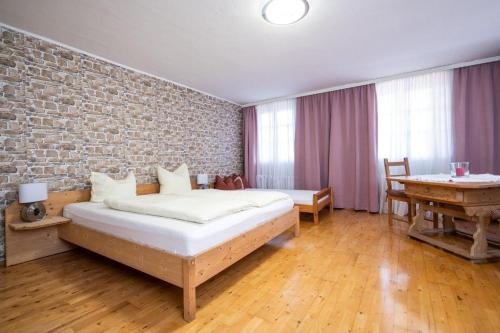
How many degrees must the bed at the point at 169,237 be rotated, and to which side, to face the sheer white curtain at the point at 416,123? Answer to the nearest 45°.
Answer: approximately 45° to its left

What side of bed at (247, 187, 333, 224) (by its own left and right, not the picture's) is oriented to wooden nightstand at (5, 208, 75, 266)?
right

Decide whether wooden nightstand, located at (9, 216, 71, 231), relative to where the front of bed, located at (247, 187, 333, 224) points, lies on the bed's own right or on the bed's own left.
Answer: on the bed's own right

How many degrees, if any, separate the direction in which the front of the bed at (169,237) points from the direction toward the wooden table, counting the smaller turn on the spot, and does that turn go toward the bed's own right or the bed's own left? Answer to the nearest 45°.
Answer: approximately 45° to the bed's own left

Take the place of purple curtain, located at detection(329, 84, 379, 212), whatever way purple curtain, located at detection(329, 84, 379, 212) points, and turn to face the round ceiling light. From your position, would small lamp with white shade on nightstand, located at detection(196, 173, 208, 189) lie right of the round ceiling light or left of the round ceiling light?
right

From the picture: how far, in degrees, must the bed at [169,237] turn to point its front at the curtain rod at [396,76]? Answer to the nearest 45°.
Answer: approximately 45° to its left

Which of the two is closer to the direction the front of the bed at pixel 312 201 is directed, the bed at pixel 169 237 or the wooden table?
the wooden table

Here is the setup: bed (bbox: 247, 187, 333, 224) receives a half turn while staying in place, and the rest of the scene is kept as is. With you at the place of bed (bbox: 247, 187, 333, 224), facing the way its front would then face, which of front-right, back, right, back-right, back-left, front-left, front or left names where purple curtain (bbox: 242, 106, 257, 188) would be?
front

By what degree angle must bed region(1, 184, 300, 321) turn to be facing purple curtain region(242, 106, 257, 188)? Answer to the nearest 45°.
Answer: approximately 90° to its left

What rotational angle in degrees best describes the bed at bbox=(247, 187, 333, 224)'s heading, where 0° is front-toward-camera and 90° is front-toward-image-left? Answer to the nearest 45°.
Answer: approximately 315°

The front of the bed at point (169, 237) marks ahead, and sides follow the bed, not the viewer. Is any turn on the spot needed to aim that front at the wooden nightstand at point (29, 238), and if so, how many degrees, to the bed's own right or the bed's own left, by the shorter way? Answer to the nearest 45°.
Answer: approximately 180°
